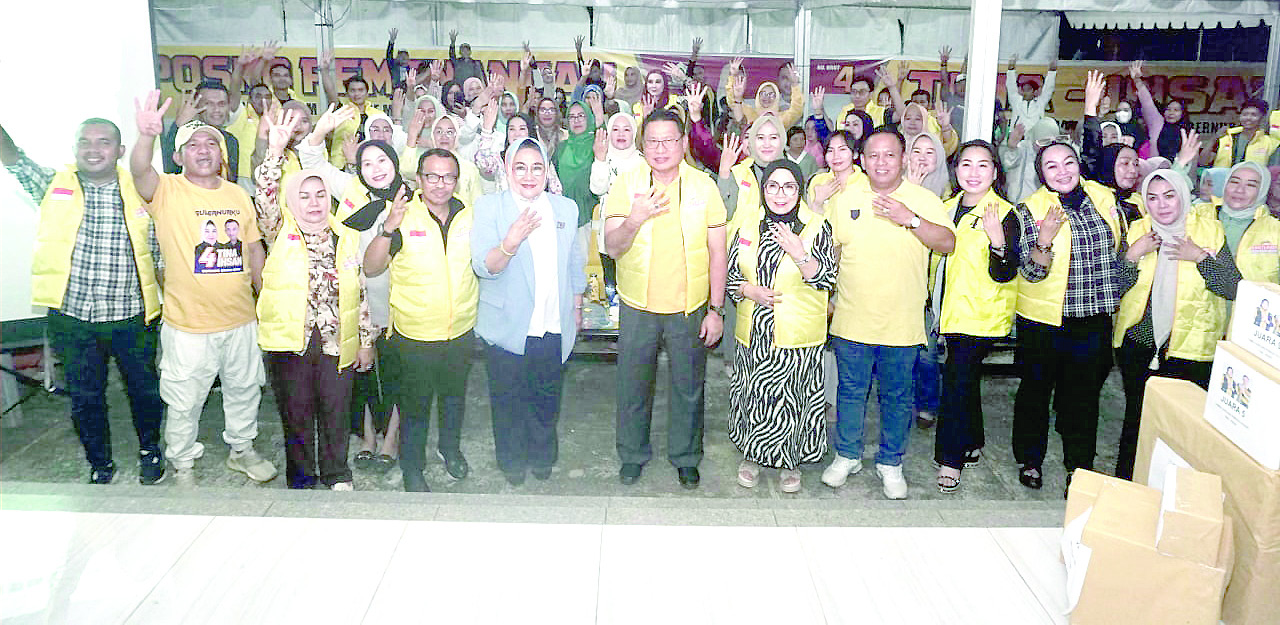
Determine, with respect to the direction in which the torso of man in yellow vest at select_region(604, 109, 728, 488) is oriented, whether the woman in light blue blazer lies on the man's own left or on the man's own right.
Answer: on the man's own right

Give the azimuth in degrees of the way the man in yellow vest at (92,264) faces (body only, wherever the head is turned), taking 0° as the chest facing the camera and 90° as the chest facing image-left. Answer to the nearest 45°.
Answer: approximately 0°

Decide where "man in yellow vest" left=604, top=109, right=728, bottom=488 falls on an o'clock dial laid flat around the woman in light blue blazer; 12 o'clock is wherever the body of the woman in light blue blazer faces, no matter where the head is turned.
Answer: The man in yellow vest is roughly at 9 o'clock from the woman in light blue blazer.

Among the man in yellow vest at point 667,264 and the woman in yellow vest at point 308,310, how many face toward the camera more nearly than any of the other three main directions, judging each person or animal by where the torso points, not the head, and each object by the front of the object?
2

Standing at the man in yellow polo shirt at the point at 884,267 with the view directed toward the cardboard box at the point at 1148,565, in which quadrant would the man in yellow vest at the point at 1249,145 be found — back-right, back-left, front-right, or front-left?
back-left

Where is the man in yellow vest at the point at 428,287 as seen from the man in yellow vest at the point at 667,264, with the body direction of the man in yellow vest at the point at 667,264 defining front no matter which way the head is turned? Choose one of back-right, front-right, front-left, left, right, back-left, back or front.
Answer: right

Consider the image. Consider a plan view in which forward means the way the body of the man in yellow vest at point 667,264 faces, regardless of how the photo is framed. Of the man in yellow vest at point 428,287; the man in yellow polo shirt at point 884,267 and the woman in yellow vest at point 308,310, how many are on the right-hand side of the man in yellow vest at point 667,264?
2

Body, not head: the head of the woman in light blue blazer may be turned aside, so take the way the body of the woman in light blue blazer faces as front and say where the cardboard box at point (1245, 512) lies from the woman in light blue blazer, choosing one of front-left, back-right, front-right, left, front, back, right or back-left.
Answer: front-left

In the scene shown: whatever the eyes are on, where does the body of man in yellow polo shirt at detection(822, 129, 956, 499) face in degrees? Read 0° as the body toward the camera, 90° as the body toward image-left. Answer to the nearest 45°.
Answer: approximately 0°

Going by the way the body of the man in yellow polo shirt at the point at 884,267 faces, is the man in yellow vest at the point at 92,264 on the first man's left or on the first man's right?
on the first man's right
